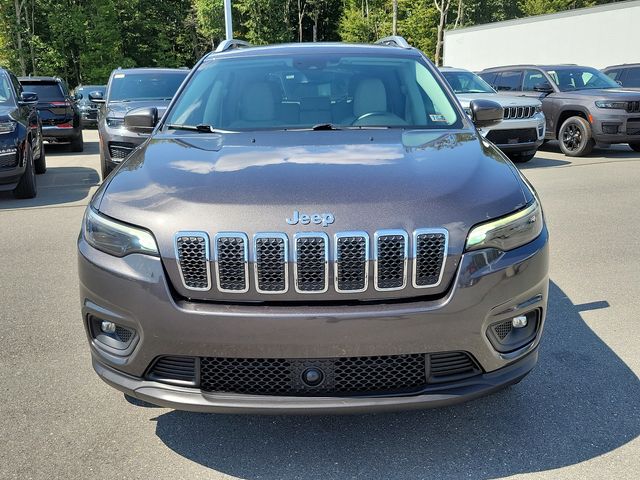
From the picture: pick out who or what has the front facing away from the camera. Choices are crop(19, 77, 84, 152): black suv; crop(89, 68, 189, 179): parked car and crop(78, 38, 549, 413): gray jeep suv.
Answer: the black suv

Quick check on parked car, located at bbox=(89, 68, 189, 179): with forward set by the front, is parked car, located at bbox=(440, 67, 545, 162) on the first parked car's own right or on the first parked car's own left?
on the first parked car's own left

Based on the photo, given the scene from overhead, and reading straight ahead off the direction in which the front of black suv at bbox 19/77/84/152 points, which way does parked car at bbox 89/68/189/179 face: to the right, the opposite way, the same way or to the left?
the opposite way

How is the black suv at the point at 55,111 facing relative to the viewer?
away from the camera

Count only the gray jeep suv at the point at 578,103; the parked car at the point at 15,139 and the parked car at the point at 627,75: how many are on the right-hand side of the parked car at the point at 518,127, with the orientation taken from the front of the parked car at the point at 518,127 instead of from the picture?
1

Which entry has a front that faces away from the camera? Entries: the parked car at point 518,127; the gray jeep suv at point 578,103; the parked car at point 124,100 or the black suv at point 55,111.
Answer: the black suv

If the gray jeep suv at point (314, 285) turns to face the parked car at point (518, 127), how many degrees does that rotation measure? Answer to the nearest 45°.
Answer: approximately 180°

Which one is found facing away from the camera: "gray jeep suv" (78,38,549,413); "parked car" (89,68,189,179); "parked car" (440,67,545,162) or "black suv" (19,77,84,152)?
the black suv

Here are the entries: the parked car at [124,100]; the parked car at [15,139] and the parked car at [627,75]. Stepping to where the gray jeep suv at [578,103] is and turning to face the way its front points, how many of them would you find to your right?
2

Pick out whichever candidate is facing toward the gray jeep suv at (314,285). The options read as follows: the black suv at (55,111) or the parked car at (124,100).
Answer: the parked car

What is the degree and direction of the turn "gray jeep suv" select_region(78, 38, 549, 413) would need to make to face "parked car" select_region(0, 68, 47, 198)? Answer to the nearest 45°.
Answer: approximately 135° to its right

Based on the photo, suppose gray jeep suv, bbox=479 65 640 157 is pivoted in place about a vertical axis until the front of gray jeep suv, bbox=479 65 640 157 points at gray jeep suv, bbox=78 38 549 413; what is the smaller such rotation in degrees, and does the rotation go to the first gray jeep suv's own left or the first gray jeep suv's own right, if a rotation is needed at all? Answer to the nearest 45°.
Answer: approximately 45° to the first gray jeep suv's own right

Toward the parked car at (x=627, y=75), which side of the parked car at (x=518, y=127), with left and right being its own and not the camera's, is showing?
left
